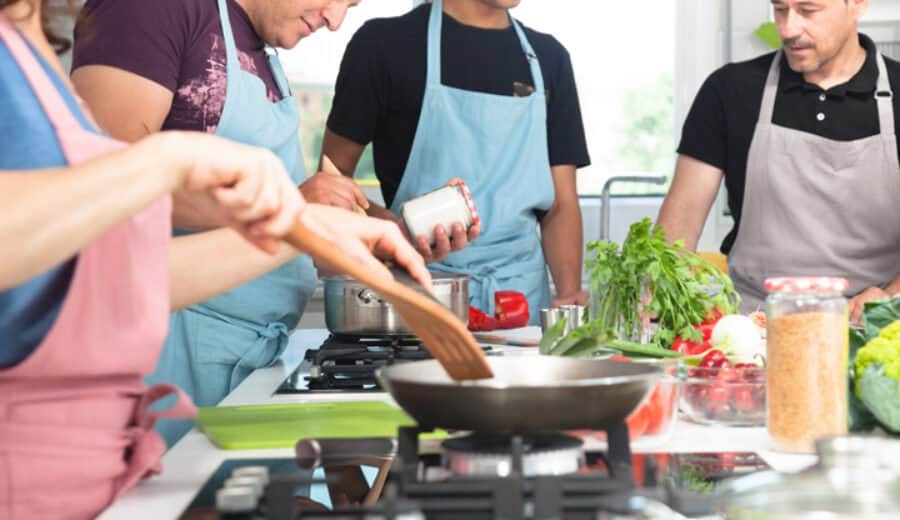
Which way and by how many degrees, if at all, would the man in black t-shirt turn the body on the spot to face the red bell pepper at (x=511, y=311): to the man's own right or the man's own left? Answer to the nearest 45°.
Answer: approximately 45° to the man's own right

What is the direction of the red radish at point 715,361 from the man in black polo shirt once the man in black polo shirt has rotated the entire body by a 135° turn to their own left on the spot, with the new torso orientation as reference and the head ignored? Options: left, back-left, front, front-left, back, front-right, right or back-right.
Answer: back-right

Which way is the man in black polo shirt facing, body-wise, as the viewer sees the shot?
toward the camera

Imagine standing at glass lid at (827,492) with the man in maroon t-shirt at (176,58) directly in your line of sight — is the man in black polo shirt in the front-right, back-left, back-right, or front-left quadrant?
front-right

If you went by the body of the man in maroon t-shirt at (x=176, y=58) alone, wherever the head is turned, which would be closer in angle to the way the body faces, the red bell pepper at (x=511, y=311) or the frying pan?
the frying pan

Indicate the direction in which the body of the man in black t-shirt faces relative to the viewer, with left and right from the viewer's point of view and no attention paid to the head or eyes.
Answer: facing the viewer and to the right of the viewer

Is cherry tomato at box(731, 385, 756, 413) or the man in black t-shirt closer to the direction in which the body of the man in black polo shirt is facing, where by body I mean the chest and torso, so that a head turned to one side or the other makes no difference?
the cherry tomato

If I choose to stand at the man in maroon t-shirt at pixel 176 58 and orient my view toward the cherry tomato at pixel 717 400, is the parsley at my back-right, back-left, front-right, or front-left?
front-left

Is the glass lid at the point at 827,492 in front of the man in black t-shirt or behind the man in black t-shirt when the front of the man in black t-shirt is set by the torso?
in front

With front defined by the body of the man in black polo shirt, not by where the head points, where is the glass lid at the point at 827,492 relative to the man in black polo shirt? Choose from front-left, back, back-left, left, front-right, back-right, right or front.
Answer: front

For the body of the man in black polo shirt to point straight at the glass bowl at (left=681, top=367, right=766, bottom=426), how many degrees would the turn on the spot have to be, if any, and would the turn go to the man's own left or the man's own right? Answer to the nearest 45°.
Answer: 0° — they already face it

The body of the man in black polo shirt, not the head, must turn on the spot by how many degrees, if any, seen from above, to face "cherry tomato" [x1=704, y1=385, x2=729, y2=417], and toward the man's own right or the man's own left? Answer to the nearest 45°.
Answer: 0° — they already face it

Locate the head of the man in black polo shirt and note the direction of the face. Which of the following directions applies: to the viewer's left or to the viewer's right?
to the viewer's left

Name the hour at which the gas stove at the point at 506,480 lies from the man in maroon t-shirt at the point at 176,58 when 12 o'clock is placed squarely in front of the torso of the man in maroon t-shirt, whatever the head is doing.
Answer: The gas stove is roughly at 1 o'clock from the man in maroon t-shirt.

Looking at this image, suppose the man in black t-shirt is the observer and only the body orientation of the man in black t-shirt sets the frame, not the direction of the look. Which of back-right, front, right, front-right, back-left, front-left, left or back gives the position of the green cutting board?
front-right

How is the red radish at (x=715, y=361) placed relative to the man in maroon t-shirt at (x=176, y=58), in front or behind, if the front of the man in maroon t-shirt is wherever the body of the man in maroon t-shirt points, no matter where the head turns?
in front

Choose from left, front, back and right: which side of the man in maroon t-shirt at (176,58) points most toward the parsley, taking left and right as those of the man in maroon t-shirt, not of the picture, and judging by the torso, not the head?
front
